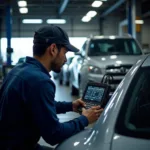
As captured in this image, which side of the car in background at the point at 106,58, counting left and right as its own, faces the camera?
front

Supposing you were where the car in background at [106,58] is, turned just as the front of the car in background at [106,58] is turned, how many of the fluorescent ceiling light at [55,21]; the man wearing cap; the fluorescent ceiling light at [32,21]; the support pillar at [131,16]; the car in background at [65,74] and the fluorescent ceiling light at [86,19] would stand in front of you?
1

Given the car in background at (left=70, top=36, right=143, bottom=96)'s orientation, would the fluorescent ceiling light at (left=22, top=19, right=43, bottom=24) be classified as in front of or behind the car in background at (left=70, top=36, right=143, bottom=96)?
behind

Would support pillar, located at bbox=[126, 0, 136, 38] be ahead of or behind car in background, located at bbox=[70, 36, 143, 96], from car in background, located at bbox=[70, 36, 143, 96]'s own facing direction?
behind

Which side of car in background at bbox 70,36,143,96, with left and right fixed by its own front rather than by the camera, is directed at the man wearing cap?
front

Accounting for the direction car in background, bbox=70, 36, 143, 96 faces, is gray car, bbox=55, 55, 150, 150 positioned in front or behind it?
in front

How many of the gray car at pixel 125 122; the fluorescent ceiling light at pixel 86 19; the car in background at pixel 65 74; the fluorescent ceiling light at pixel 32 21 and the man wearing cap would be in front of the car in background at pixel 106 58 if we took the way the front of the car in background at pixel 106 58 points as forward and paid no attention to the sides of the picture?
2

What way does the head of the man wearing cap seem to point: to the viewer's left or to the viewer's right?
to the viewer's right

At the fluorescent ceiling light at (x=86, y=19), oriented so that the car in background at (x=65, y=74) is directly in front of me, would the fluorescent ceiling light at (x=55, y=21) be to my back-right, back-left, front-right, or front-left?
front-right

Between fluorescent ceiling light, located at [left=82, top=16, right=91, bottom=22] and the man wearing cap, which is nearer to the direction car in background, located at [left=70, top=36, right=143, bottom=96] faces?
the man wearing cap

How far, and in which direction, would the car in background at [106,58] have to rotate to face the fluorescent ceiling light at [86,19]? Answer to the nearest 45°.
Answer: approximately 180°
